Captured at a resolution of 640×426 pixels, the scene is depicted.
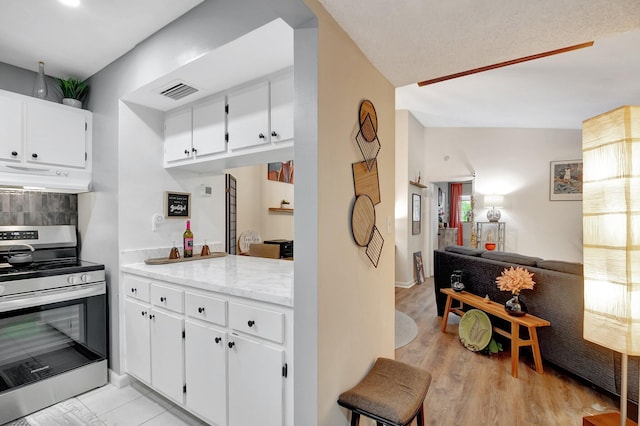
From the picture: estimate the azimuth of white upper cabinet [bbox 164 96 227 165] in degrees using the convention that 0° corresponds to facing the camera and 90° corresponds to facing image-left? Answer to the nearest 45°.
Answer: approximately 45°

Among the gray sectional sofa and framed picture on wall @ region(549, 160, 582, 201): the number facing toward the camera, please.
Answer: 1

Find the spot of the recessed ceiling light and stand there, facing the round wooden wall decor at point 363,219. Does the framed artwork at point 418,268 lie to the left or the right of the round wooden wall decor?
left

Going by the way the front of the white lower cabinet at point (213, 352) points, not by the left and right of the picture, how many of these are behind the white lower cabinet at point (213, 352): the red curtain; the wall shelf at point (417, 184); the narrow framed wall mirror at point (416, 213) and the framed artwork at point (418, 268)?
4

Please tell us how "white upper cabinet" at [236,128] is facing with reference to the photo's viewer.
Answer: facing the viewer and to the left of the viewer

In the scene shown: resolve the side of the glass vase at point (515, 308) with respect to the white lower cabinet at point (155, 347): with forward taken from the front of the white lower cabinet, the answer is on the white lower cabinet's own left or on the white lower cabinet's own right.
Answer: on the white lower cabinet's own left

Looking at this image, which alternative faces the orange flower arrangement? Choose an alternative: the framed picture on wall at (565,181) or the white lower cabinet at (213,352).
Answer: the framed picture on wall

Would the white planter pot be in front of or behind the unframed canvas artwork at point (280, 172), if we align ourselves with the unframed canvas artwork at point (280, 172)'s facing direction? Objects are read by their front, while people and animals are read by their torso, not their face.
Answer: in front

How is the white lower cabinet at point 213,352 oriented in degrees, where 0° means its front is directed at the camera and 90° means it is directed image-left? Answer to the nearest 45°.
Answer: approximately 45°

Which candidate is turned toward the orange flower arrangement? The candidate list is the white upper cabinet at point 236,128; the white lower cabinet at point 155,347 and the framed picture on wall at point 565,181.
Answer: the framed picture on wall

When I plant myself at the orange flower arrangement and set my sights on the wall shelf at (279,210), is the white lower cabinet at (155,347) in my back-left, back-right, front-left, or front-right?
front-left

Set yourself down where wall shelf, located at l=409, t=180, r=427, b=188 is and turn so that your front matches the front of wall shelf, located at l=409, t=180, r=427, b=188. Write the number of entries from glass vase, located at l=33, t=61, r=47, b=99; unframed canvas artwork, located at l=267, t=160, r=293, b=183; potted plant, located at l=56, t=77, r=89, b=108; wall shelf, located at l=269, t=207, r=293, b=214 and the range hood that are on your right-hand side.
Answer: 5

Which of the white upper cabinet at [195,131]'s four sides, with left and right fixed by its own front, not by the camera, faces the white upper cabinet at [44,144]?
right

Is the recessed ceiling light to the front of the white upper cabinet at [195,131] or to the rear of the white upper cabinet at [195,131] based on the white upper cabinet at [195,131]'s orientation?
to the front

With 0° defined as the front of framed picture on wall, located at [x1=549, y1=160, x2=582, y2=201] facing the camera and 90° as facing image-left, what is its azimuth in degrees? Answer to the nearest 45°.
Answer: approximately 0°
